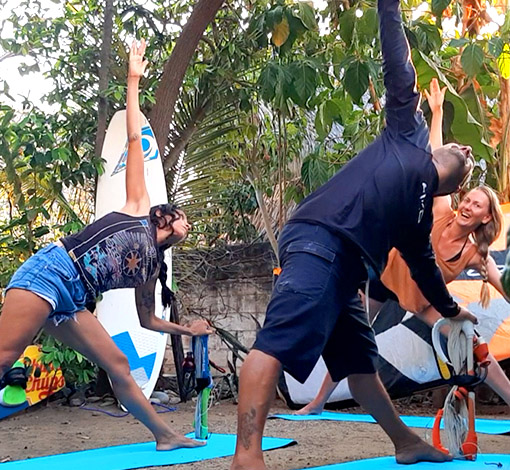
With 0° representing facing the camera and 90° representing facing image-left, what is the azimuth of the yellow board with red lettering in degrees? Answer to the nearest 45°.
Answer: approximately 0°

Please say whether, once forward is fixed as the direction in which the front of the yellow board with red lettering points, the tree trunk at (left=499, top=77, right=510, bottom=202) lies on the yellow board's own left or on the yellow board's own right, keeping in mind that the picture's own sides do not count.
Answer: on the yellow board's own left

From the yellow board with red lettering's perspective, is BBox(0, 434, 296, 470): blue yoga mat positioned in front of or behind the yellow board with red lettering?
in front

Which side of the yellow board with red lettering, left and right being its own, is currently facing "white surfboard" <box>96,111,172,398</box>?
left

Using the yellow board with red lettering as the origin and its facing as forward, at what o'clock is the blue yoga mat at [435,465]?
The blue yoga mat is roughly at 11 o'clock from the yellow board with red lettering.
